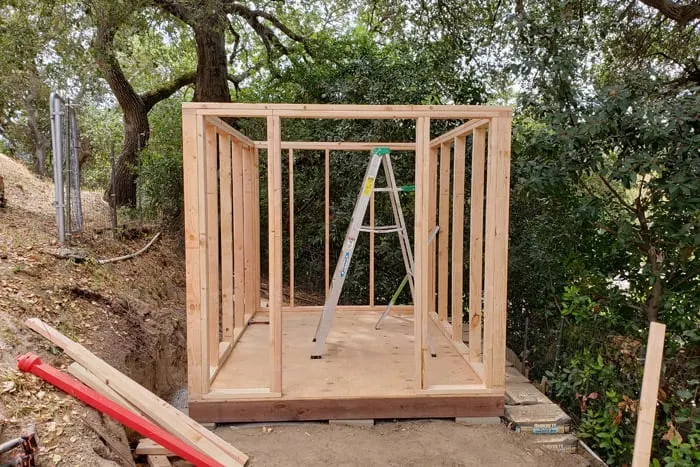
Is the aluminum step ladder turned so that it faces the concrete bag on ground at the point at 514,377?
no

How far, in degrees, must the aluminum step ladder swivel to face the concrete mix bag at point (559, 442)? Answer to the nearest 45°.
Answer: approximately 135° to its left

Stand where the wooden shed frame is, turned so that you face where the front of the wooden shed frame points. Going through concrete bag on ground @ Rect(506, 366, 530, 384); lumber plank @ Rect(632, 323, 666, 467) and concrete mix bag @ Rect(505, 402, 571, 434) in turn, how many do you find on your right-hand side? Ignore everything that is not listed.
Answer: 0

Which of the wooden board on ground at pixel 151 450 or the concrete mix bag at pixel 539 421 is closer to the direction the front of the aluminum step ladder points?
the wooden board on ground

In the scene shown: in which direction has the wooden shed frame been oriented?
toward the camera

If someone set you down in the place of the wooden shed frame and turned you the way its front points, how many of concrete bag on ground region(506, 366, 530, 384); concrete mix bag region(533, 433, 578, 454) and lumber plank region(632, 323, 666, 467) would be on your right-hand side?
0

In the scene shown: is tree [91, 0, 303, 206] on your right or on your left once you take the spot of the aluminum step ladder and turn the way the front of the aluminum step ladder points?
on your right

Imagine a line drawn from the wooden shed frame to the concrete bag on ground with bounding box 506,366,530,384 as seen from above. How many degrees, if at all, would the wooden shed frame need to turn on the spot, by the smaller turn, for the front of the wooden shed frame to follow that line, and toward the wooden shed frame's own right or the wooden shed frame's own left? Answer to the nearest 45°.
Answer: approximately 90° to the wooden shed frame's own left

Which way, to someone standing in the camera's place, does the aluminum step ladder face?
facing to the left of the viewer

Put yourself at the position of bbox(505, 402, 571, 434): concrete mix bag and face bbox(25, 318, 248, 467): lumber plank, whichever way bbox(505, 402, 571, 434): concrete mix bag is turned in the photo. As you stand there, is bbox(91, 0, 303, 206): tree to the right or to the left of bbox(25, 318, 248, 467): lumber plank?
right
